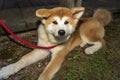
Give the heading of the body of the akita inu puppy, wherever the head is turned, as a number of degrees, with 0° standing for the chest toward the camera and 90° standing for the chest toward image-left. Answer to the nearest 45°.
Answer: approximately 45°
